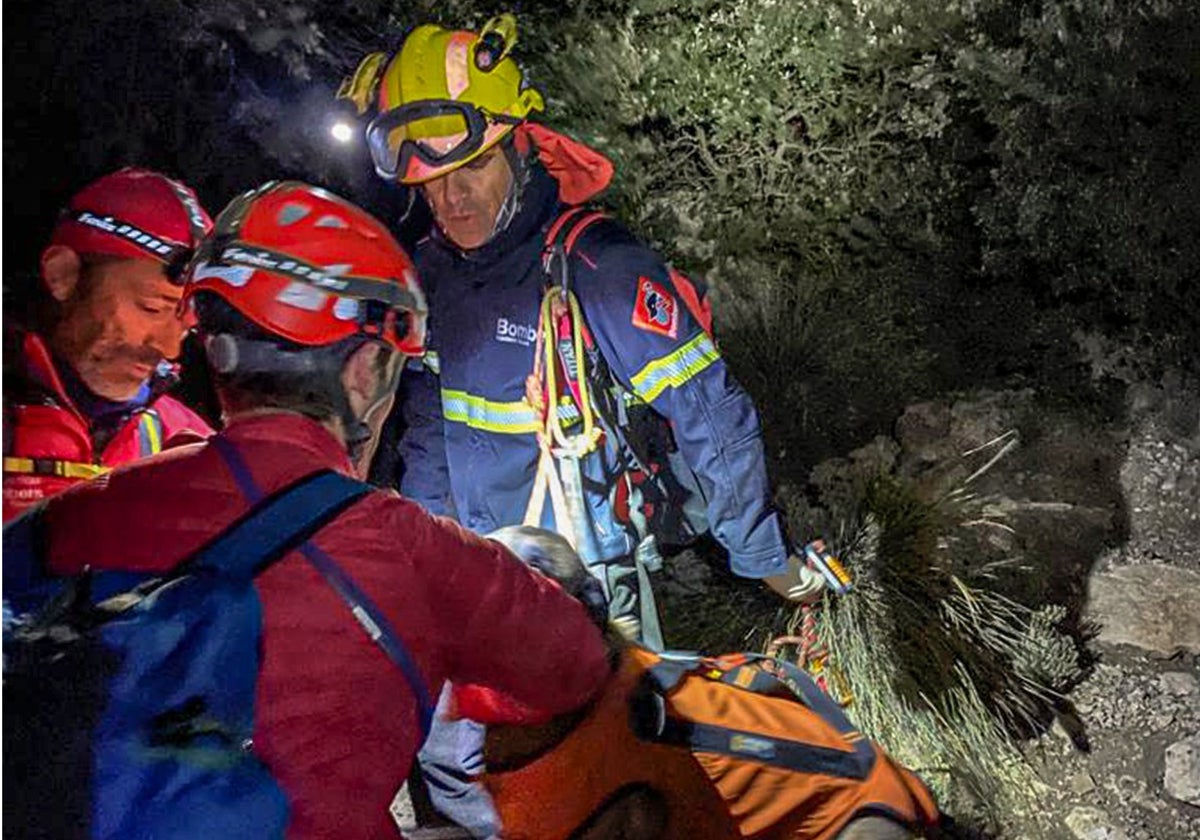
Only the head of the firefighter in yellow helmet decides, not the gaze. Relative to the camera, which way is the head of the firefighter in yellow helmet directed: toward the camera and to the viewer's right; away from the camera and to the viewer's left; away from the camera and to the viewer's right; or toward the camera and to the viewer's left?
toward the camera and to the viewer's left

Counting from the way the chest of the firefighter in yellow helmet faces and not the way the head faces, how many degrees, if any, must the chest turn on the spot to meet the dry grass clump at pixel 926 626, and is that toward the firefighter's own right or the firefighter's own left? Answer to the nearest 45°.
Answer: approximately 135° to the firefighter's own left

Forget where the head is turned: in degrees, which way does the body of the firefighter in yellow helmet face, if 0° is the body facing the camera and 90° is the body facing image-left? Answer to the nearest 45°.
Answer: approximately 45°
